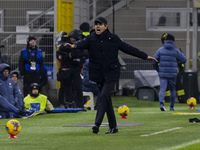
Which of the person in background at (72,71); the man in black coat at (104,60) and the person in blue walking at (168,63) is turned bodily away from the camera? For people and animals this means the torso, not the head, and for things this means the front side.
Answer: the person in blue walking

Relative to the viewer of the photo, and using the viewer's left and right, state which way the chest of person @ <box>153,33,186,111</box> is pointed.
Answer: facing away from the viewer

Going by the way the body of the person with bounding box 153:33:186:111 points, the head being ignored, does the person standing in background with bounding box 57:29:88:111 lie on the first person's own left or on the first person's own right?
on the first person's own left

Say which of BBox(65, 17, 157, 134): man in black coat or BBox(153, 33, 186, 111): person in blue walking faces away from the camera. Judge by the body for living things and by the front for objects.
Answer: the person in blue walking

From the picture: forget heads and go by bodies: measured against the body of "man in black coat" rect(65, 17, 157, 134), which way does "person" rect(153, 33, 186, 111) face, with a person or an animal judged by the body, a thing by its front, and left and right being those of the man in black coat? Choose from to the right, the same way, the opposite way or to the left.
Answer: the opposite way
